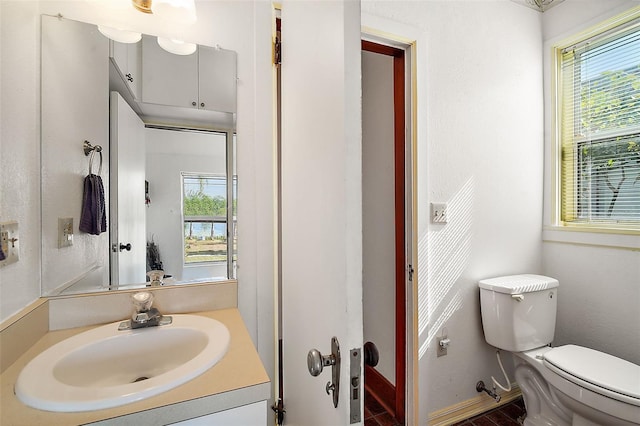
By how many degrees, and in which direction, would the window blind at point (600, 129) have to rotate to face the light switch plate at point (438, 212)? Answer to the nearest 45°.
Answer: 0° — it already faces it

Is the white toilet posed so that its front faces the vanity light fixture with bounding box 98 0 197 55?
no

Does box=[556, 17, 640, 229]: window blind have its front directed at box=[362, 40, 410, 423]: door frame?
yes

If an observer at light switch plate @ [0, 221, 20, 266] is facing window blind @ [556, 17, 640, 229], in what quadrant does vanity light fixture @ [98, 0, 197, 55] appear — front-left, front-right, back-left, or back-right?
front-left

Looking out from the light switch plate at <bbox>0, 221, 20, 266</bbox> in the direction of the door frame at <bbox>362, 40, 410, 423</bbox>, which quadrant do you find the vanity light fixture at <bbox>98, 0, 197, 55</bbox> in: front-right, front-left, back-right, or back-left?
front-left

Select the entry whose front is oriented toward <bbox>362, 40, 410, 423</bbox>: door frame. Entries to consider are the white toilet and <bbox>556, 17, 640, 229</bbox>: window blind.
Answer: the window blind

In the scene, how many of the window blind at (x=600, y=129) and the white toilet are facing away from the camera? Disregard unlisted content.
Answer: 0

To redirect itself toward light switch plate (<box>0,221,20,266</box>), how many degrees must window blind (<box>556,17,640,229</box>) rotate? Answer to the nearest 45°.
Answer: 0° — it already faces it

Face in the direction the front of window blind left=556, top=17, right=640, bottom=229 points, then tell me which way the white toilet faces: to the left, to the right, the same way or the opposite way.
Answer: to the left

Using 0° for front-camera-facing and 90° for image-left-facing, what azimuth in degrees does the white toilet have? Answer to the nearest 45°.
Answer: approximately 315°

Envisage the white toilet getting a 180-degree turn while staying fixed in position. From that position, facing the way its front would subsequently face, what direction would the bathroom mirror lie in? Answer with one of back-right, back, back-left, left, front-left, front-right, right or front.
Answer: left

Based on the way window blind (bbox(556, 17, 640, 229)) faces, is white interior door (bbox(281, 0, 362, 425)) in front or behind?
in front

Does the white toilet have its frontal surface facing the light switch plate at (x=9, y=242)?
no
